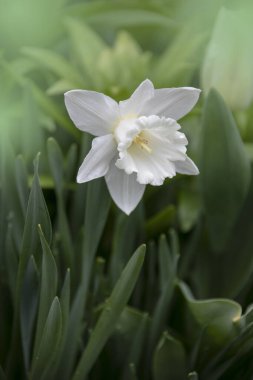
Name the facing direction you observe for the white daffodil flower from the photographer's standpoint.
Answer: facing the viewer and to the right of the viewer
